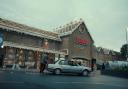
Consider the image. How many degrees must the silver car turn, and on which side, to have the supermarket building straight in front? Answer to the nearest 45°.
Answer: approximately 90° to its left

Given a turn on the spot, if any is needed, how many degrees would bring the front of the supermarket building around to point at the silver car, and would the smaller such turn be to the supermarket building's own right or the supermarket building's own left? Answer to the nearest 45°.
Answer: approximately 45° to the supermarket building's own right

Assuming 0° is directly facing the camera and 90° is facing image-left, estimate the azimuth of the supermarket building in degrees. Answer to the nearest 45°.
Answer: approximately 315°

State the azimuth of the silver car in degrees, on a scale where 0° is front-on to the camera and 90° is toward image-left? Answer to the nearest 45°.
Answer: approximately 270°
